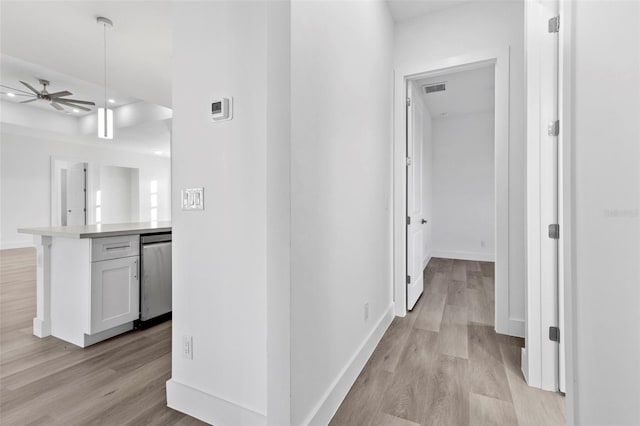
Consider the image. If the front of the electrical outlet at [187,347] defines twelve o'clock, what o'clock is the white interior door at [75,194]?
The white interior door is roughly at 4 o'clock from the electrical outlet.

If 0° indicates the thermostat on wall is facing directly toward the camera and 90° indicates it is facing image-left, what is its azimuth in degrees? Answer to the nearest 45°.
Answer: approximately 45°

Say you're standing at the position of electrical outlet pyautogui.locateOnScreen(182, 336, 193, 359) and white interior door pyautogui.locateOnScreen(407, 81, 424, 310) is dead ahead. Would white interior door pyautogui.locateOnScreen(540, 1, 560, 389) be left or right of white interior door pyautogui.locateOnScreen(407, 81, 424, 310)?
right

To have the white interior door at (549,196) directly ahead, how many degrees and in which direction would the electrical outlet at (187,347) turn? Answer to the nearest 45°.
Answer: approximately 135° to its left

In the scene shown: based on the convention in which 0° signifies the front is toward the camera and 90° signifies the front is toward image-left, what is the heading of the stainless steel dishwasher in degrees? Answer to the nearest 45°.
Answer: approximately 315°

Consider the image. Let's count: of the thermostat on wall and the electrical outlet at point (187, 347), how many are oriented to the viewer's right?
0

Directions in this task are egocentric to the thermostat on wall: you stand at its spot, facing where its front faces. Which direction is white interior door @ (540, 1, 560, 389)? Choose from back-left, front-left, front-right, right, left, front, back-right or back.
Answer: back-left

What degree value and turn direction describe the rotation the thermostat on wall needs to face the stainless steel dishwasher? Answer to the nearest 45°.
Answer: approximately 135° to its right

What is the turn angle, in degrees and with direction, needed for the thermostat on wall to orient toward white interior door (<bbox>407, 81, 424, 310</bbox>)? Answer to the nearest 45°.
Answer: approximately 180°

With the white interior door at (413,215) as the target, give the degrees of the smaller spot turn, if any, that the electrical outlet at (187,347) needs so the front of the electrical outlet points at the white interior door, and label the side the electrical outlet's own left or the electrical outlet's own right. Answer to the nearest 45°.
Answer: approximately 135° to the electrical outlet's own left
